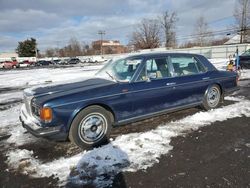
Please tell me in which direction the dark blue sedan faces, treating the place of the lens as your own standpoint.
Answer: facing the viewer and to the left of the viewer

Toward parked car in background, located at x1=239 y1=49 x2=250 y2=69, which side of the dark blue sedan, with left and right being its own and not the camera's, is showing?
back
